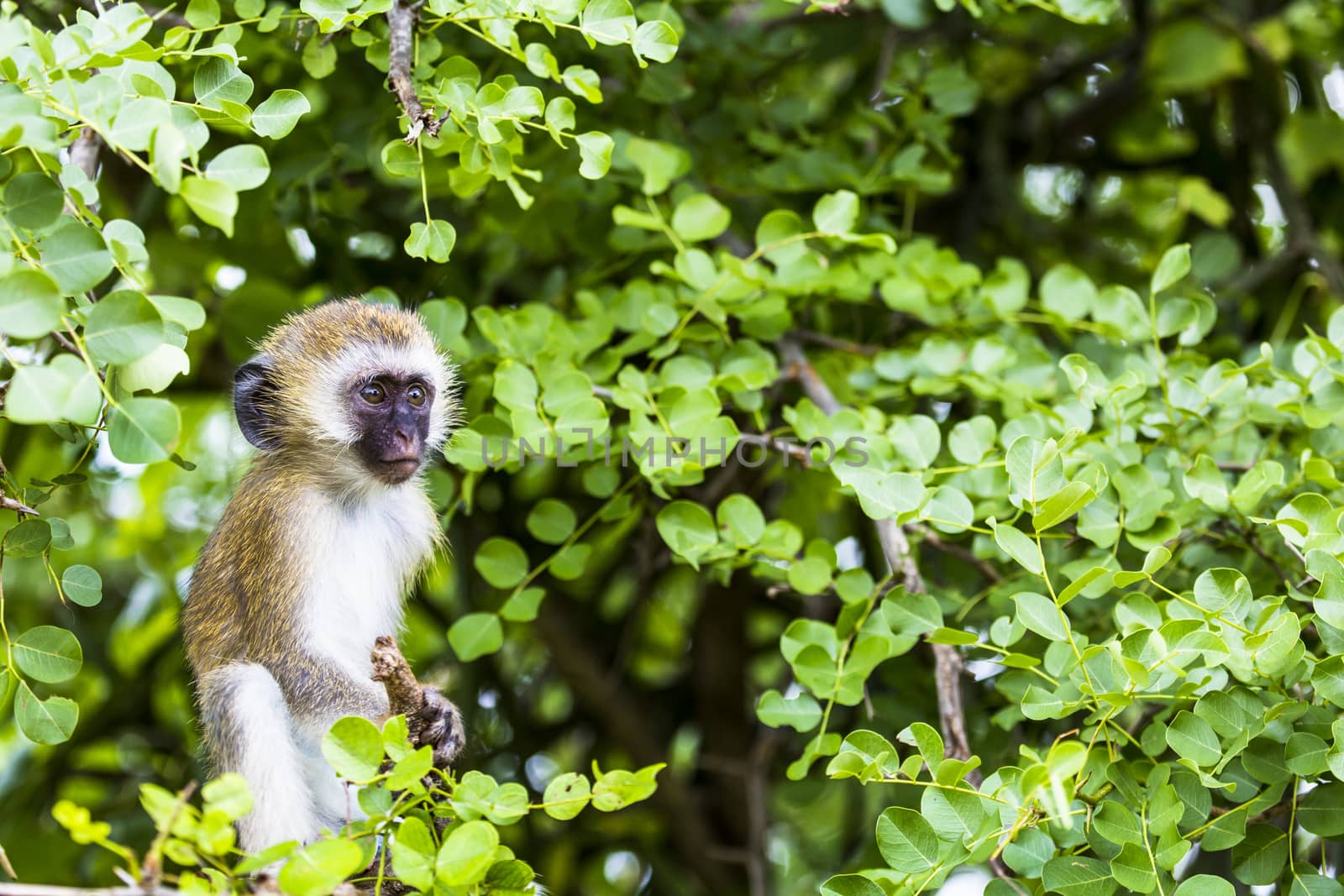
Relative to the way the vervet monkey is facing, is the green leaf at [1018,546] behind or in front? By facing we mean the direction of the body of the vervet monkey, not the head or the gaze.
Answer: in front

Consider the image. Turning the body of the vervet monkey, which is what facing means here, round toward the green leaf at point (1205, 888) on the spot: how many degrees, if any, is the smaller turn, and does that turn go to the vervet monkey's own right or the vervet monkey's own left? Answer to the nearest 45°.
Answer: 0° — it already faces it

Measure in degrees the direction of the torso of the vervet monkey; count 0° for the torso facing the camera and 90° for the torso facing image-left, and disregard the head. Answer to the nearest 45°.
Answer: approximately 315°

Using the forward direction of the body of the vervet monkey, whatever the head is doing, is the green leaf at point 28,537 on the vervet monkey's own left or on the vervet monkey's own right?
on the vervet monkey's own right

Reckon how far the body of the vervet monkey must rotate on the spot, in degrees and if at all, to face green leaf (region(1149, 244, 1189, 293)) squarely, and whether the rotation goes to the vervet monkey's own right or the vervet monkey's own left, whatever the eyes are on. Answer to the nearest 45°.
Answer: approximately 45° to the vervet monkey's own left

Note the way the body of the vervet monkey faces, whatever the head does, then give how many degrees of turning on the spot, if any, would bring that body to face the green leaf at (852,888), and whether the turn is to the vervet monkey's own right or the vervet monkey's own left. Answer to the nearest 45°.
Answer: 0° — it already faces it
